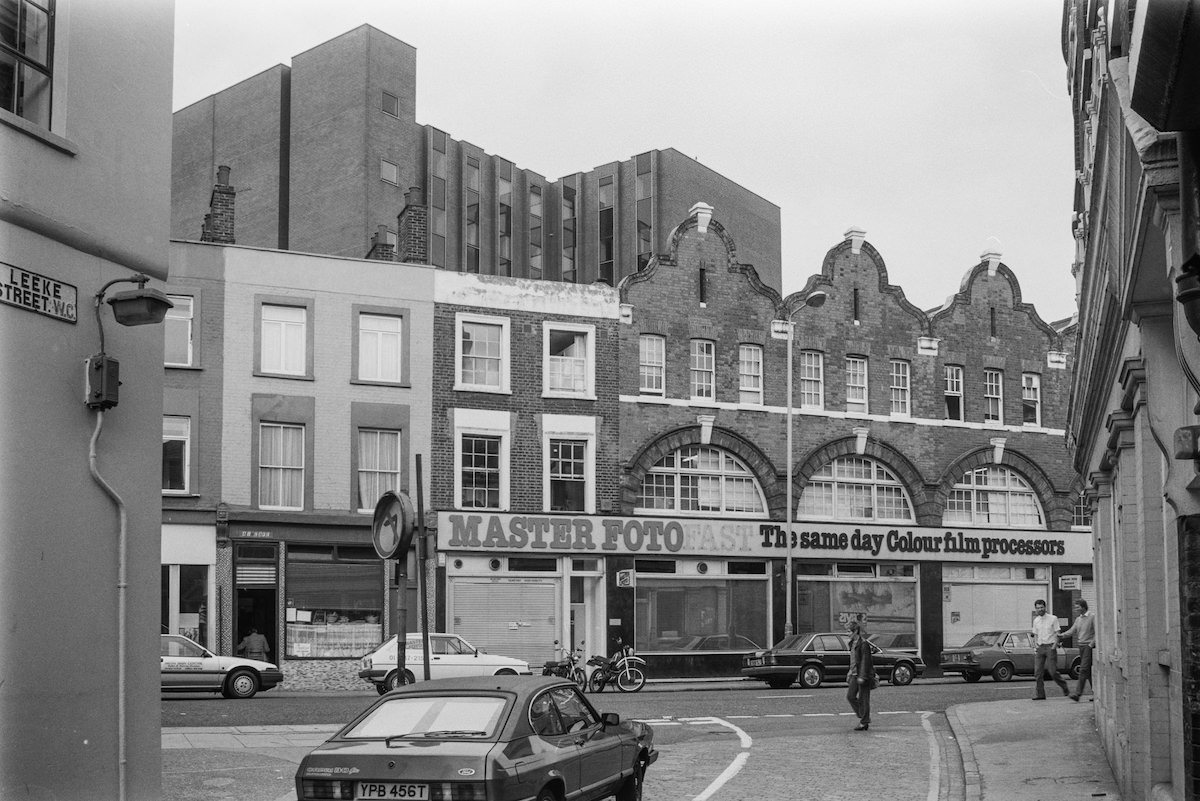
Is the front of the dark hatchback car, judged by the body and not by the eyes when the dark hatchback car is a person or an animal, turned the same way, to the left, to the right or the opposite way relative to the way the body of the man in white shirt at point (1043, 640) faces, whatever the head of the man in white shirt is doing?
the opposite way

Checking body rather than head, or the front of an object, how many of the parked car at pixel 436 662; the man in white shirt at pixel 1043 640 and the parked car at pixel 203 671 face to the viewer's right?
2

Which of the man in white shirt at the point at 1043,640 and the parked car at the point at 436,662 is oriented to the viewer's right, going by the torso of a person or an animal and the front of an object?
the parked car

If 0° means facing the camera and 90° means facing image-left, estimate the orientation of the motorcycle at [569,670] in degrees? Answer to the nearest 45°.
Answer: approximately 315°

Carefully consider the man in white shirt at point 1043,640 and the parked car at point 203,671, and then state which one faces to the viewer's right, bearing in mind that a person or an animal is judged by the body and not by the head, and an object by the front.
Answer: the parked car

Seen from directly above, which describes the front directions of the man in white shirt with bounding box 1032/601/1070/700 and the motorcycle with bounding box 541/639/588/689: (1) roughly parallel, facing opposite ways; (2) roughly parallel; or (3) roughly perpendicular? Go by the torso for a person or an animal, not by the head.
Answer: roughly perpendicular

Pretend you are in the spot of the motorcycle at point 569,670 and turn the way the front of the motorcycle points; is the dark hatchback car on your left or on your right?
on your right

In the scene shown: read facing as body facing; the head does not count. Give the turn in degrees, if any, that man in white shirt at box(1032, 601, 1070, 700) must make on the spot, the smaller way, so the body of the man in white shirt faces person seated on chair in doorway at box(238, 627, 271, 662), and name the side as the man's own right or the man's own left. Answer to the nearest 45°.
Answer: approximately 45° to the man's own right

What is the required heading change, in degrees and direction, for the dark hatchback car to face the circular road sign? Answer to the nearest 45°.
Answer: approximately 45° to its left

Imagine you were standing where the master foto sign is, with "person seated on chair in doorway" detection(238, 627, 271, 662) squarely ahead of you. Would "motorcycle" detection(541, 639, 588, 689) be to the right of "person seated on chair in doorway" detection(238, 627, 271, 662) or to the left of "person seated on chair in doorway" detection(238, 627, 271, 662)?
left

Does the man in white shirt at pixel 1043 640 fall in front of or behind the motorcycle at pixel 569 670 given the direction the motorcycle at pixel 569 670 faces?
in front

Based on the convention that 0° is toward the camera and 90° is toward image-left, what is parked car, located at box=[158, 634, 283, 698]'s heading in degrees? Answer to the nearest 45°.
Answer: approximately 270°

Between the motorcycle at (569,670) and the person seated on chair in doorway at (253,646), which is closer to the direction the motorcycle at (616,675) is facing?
the motorcycle

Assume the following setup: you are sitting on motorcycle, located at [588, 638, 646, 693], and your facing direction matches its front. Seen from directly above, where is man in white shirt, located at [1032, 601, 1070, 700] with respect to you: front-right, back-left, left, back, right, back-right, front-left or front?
front

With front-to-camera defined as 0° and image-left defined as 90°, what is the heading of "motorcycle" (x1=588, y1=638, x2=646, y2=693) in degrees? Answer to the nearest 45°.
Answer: approximately 315°

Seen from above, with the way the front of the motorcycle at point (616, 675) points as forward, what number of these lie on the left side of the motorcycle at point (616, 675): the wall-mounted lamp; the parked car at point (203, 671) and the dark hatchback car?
0
